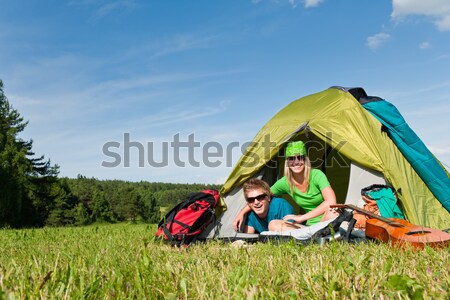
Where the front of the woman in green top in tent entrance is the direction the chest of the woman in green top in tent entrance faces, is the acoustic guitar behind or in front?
in front

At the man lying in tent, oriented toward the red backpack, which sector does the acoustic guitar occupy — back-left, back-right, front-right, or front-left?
back-left

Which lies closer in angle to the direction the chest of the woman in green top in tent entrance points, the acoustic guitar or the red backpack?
the acoustic guitar

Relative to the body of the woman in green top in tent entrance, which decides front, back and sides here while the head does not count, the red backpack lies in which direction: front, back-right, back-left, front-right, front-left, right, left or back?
right

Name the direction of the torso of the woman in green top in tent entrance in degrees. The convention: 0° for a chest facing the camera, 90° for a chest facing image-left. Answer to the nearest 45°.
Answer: approximately 0°

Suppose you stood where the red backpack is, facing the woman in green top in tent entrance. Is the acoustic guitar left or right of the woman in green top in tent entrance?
right
